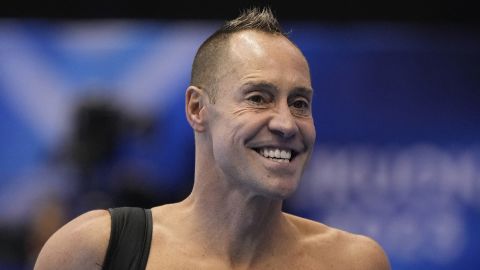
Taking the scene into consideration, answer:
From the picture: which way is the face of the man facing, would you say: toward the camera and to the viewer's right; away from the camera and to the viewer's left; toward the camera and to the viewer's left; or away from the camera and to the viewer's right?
toward the camera and to the viewer's right

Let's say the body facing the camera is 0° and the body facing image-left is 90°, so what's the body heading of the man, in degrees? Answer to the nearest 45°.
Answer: approximately 315°
